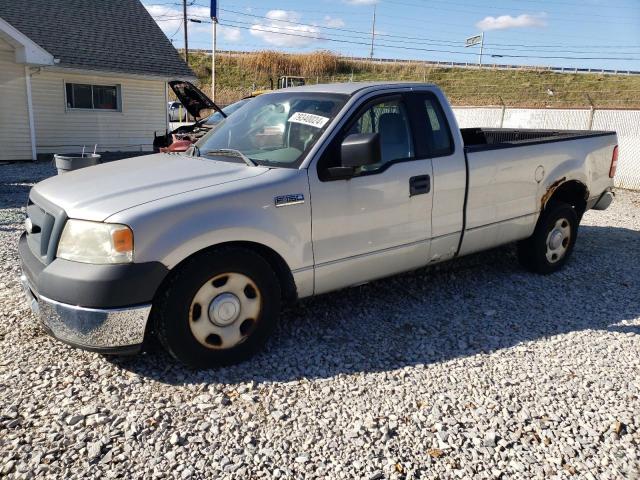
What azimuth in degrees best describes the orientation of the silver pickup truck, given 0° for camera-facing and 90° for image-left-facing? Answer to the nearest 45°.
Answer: approximately 45°

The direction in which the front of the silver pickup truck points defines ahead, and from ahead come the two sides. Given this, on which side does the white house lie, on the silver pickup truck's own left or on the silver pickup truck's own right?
on the silver pickup truck's own right
